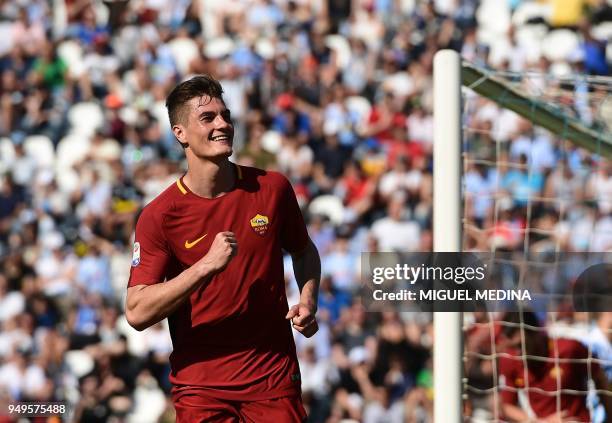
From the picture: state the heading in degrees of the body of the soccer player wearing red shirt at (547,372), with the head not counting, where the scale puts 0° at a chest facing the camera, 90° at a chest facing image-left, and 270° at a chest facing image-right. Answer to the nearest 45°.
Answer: approximately 45°

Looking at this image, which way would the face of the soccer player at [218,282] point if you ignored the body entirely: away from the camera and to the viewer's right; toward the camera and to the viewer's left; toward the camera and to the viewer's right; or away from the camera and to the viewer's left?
toward the camera and to the viewer's right

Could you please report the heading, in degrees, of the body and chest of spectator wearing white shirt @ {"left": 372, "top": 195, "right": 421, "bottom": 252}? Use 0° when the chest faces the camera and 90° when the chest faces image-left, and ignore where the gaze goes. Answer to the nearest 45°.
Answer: approximately 0°

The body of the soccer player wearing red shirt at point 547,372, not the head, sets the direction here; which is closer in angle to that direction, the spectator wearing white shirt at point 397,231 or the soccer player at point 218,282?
the soccer player

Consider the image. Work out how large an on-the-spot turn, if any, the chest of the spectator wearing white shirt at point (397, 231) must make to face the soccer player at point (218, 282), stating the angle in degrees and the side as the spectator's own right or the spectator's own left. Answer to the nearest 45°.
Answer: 0° — they already face them

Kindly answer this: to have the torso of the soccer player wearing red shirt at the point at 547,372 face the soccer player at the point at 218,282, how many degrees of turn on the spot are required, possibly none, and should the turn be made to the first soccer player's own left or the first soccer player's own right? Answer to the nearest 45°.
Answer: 0° — they already face them

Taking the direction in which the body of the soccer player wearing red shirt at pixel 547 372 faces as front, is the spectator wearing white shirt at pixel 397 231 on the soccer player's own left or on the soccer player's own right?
on the soccer player's own right

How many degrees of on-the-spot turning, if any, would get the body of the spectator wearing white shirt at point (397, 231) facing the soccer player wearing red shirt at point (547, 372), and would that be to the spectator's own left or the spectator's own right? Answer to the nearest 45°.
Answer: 0° — they already face them

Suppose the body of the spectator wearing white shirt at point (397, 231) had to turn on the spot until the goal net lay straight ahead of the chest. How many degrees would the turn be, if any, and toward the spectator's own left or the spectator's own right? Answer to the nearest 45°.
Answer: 0° — they already face it
